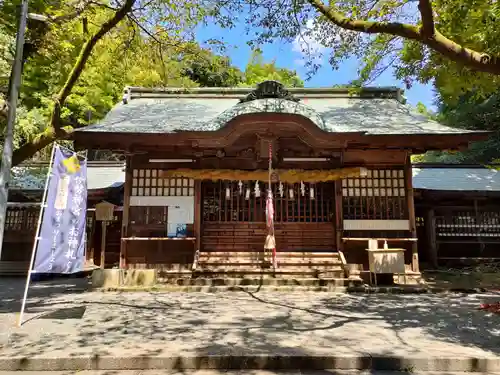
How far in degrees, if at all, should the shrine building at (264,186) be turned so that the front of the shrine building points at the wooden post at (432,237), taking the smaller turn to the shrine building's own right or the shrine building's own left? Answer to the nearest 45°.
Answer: approximately 135° to the shrine building's own left

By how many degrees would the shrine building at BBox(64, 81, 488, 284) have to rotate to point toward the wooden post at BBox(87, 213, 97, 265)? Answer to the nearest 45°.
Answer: approximately 90° to its right

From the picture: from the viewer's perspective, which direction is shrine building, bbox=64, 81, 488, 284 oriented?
toward the camera
